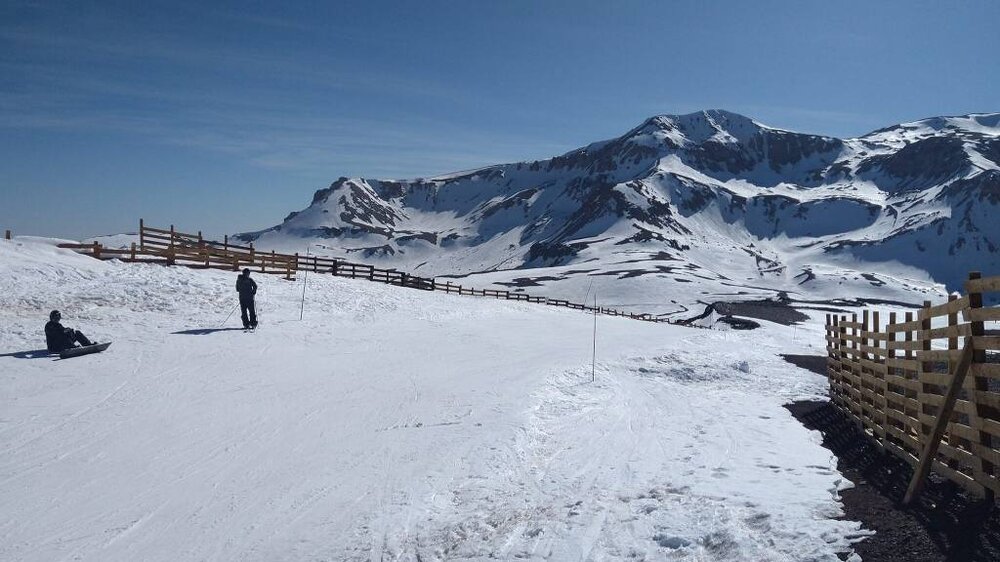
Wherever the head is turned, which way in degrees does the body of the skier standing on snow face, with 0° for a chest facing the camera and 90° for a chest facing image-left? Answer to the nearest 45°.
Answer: approximately 180°

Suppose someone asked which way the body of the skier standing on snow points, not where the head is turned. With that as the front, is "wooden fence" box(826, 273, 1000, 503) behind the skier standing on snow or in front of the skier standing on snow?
in front

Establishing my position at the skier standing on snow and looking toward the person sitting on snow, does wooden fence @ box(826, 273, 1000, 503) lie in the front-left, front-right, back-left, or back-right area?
front-left
